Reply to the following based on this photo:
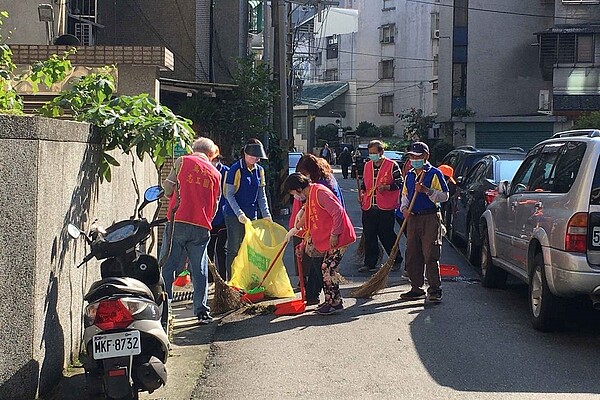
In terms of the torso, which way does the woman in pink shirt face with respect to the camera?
to the viewer's left

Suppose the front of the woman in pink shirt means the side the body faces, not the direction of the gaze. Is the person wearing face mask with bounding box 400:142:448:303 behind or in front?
behind

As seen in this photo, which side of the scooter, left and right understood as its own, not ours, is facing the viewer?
back

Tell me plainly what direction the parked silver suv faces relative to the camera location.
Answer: facing away from the viewer and to the left of the viewer

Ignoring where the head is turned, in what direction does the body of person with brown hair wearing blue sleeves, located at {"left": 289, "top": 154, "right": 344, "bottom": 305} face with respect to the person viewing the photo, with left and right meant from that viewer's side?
facing to the left of the viewer
